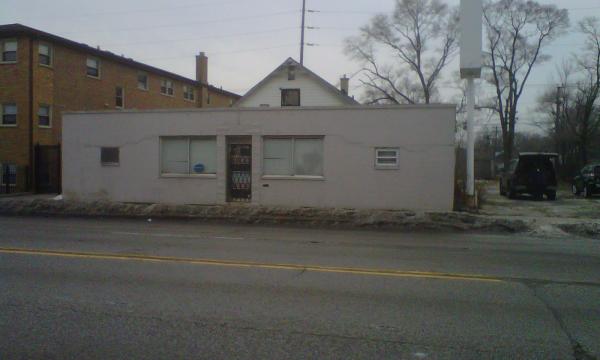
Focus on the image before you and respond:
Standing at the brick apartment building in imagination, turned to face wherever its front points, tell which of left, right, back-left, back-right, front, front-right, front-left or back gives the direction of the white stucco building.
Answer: left

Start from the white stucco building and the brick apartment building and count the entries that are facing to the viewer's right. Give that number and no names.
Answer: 0

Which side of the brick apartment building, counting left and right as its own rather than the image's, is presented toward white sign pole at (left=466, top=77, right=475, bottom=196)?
left

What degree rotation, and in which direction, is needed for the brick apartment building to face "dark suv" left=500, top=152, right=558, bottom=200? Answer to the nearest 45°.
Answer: approximately 90° to its left

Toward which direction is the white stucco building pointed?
toward the camera

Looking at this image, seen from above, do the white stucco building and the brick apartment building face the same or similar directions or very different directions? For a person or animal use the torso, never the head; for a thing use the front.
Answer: same or similar directions

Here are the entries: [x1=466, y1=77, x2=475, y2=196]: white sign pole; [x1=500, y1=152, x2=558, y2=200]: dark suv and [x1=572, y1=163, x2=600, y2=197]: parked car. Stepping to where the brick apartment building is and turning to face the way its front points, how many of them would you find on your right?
0

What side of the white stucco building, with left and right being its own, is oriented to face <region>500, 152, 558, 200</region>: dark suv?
left

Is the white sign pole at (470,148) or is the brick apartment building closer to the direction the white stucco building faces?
the white sign pole

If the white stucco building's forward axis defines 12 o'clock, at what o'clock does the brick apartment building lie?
The brick apartment building is roughly at 4 o'clock from the white stucco building.

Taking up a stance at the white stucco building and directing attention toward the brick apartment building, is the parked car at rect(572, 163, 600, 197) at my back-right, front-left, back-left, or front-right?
back-right

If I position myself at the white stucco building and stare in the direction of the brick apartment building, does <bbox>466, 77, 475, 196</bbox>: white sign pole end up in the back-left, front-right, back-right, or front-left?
back-right

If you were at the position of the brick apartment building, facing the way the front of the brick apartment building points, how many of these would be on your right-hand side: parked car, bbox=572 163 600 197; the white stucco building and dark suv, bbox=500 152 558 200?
0
